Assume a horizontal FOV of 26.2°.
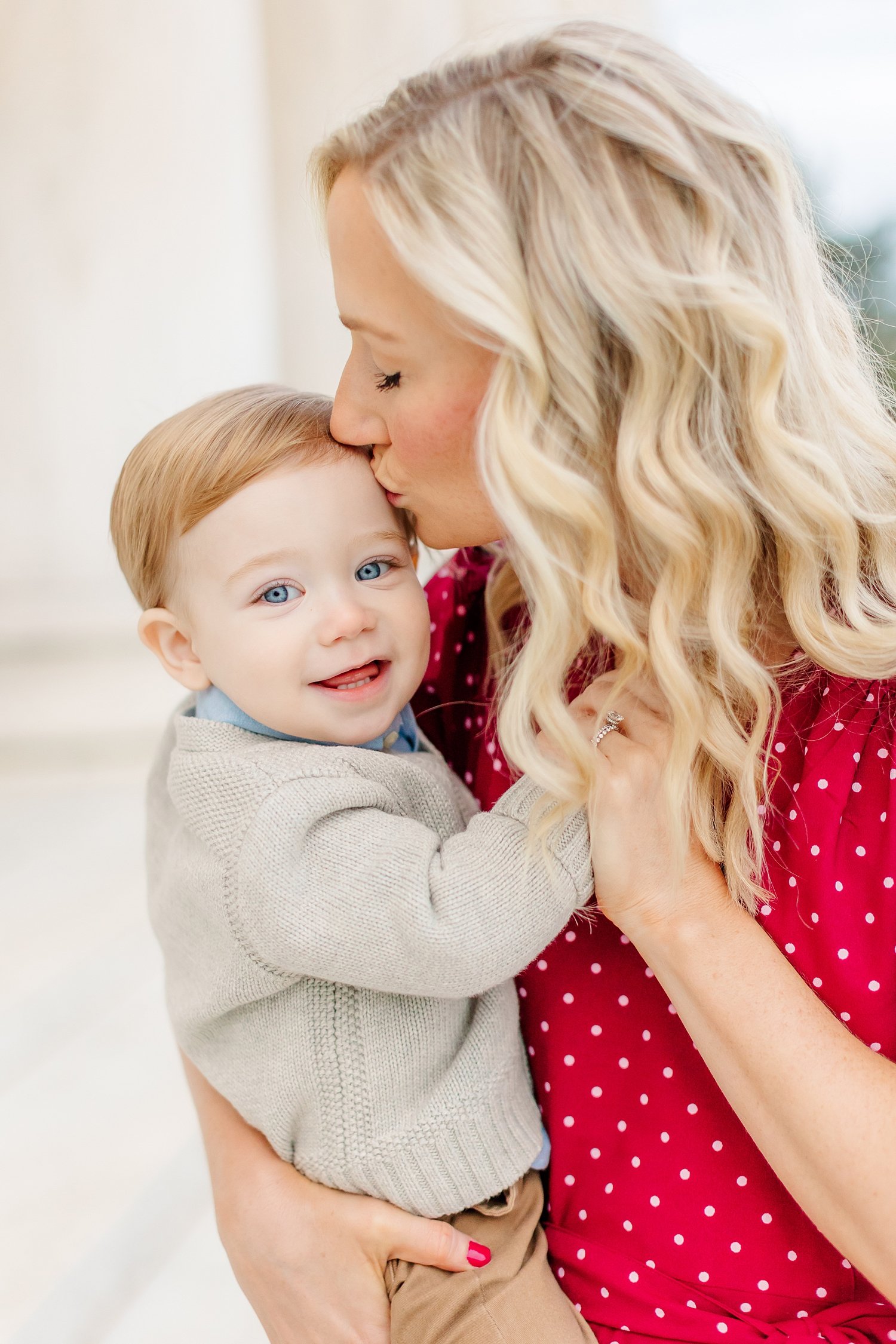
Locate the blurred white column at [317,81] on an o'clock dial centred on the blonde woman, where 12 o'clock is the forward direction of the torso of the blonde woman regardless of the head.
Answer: The blurred white column is roughly at 4 o'clock from the blonde woman.

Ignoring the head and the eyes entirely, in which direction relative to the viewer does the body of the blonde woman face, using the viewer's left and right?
facing the viewer and to the left of the viewer

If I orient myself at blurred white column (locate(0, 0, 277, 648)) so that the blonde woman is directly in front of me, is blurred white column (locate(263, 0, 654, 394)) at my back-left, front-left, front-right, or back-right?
front-left

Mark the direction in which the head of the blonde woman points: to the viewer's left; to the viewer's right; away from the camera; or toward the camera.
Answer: to the viewer's left

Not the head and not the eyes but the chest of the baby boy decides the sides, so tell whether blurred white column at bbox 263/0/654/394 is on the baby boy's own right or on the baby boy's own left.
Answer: on the baby boy's own left
